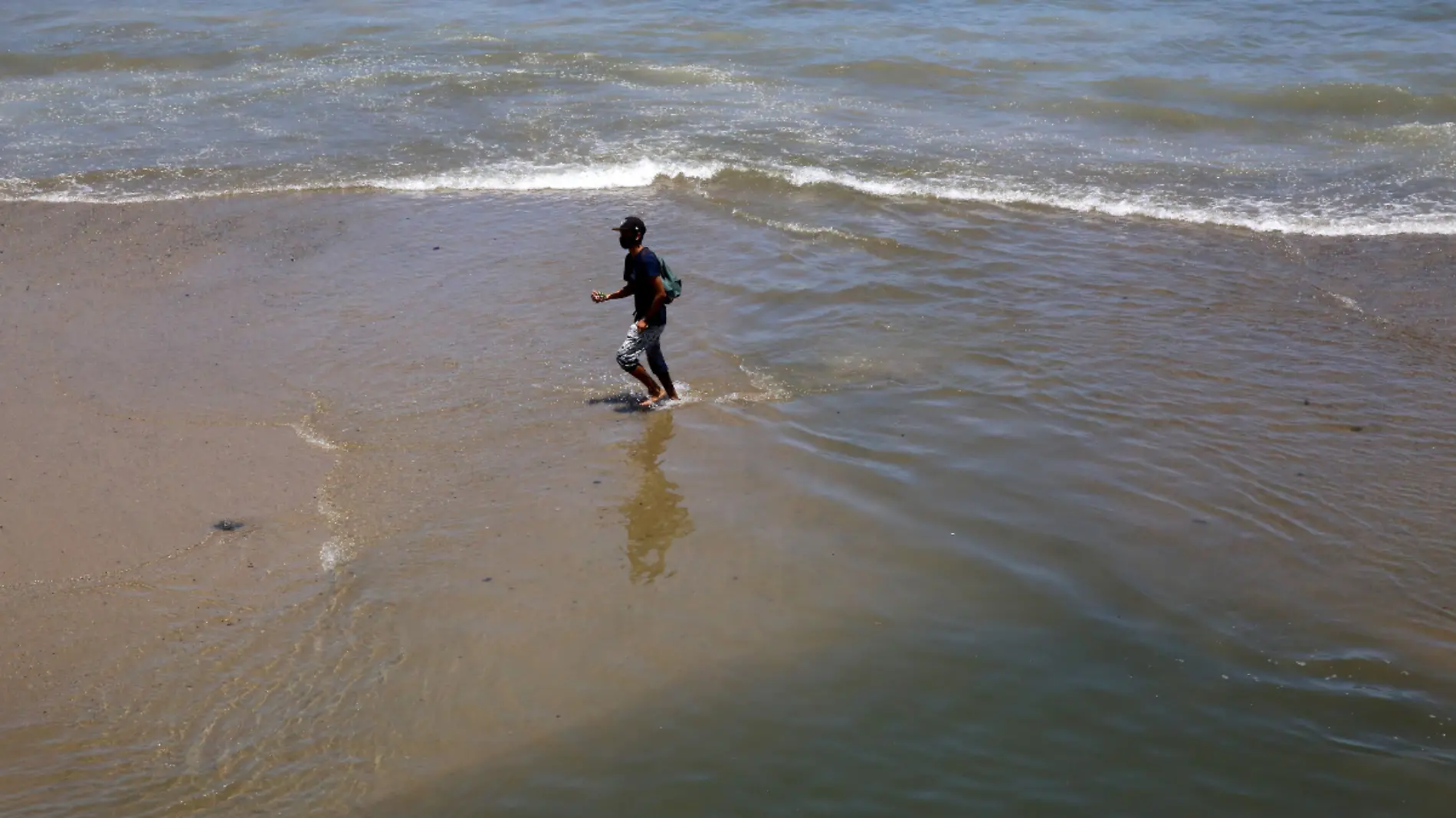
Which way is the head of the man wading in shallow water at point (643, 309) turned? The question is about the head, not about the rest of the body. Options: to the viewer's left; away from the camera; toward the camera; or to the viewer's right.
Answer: to the viewer's left

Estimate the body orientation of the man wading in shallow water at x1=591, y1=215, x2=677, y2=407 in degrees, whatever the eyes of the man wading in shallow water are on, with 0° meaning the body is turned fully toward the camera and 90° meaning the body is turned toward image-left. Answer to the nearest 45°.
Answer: approximately 90°
